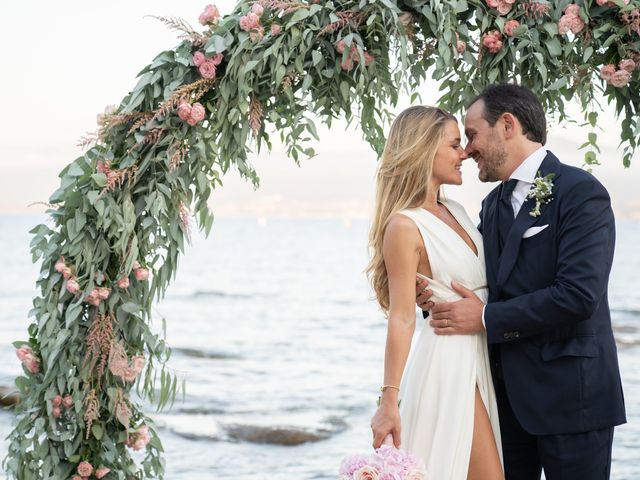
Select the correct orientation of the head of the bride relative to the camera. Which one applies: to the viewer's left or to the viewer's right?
to the viewer's right

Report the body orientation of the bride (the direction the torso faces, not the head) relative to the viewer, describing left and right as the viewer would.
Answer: facing the viewer and to the right of the viewer

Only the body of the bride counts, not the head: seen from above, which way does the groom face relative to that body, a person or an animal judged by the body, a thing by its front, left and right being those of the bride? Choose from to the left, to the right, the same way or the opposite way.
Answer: to the right

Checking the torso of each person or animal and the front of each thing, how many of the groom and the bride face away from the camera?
0

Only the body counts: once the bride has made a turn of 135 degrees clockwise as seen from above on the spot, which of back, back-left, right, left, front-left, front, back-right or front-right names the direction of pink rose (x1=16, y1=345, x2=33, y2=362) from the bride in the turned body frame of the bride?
front

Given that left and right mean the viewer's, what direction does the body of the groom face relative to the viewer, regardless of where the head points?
facing the viewer and to the left of the viewer

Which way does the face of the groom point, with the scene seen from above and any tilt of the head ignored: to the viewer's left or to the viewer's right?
to the viewer's left

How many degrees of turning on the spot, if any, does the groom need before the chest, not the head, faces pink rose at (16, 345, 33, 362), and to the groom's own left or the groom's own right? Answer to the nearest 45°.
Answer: approximately 45° to the groom's own right

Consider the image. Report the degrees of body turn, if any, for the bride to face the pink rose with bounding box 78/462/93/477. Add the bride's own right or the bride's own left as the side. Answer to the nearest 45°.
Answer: approximately 135° to the bride's own right
